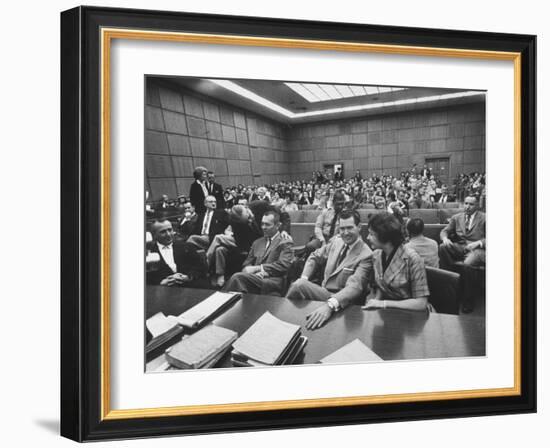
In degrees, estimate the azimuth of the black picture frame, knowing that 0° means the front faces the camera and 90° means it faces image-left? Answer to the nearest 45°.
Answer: approximately 315°
